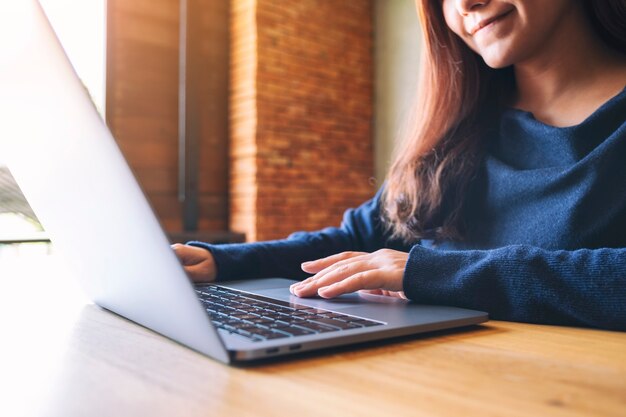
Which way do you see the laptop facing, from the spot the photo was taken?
facing away from the viewer and to the right of the viewer

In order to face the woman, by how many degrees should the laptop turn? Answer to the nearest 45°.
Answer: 0° — it already faces them

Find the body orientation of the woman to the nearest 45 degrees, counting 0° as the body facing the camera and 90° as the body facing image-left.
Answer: approximately 45°

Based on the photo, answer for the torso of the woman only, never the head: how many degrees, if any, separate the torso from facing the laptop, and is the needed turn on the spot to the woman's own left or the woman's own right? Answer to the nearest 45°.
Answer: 0° — they already face it

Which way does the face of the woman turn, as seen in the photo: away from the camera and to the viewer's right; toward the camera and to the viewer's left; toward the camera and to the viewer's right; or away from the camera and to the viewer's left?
toward the camera and to the viewer's left

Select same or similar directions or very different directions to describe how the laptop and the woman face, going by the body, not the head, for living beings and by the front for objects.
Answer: very different directions
